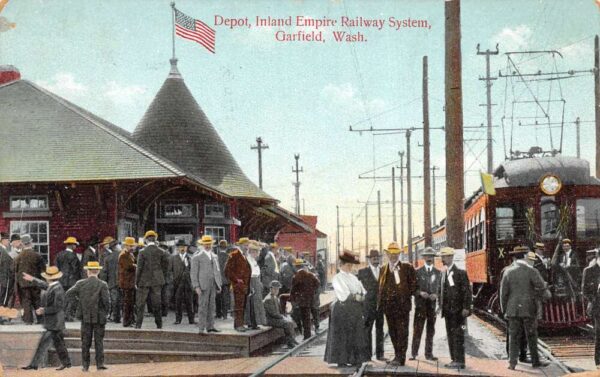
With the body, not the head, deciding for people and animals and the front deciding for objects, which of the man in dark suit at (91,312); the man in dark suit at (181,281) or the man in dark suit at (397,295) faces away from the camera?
the man in dark suit at (91,312)

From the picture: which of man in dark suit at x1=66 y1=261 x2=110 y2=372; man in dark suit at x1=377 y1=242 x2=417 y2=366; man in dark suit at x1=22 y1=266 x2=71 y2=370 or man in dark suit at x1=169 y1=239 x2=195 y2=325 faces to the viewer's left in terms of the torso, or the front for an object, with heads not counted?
man in dark suit at x1=22 y1=266 x2=71 y2=370

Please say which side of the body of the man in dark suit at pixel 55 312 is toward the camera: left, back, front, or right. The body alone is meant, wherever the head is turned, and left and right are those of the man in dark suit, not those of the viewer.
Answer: left

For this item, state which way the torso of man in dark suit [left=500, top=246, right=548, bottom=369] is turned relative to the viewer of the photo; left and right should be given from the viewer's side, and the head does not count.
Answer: facing away from the viewer

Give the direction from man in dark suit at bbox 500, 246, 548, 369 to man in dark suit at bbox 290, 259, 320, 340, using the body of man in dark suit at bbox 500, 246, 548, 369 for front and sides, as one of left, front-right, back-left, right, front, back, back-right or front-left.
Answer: front-left

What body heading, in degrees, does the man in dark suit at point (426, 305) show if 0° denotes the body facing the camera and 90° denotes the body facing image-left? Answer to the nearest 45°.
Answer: approximately 0°

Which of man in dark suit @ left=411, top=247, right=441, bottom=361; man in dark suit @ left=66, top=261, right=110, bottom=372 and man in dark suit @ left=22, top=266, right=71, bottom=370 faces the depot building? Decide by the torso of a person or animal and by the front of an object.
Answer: man in dark suit @ left=66, top=261, right=110, bottom=372

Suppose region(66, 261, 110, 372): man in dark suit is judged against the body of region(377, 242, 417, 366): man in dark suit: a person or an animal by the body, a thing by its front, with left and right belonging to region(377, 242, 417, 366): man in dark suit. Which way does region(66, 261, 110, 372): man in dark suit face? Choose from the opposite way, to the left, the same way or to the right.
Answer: the opposite way
